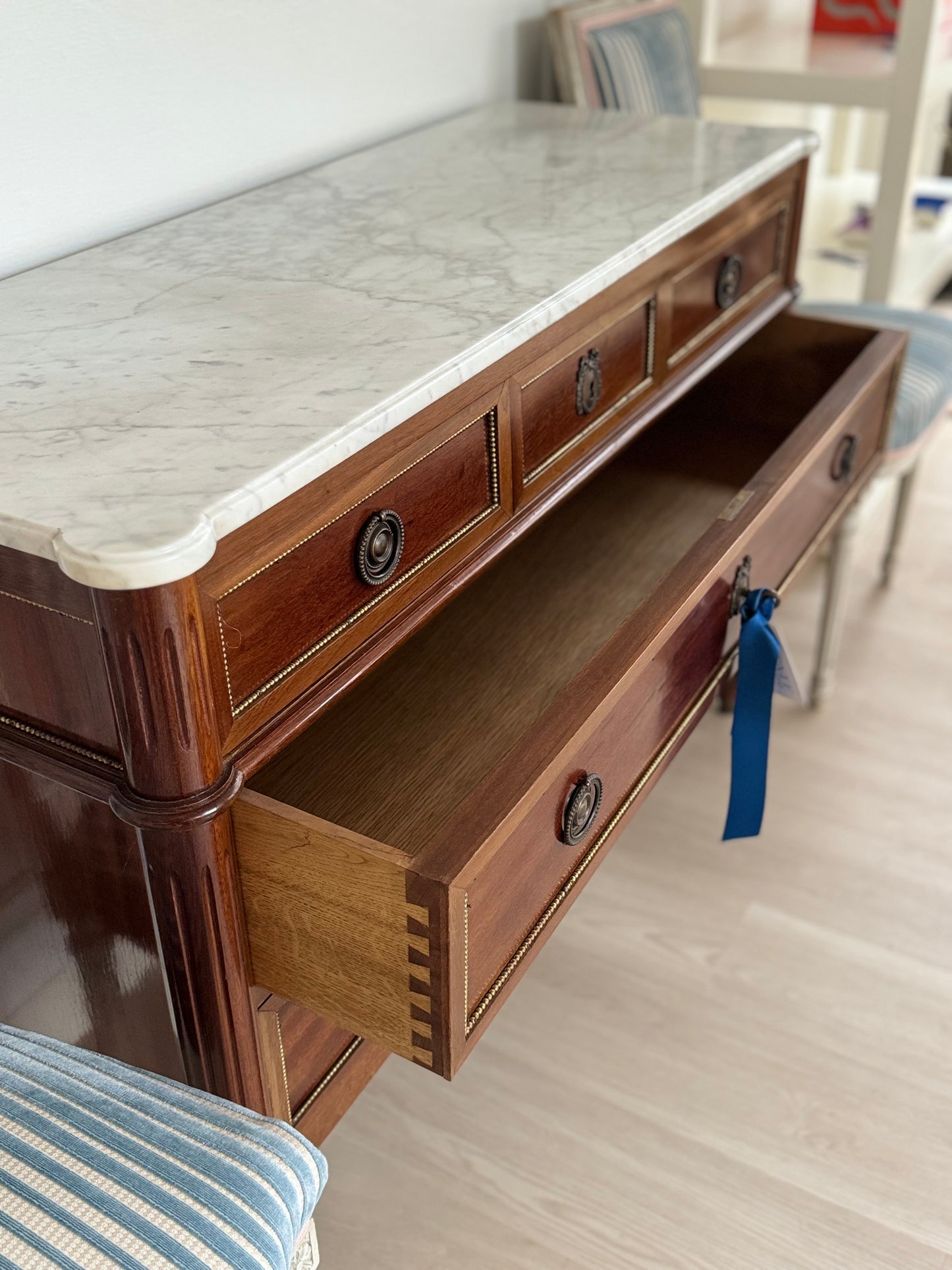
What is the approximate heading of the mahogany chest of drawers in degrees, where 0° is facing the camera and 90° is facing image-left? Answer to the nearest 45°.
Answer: approximately 315°

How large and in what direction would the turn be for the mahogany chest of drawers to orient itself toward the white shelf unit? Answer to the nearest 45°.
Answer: approximately 90° to its left

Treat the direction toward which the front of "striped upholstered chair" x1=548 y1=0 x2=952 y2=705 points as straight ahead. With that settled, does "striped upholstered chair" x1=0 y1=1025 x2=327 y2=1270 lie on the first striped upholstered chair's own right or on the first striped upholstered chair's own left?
on the first striped upholstered chair's own right

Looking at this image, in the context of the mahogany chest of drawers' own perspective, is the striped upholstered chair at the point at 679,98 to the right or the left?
on its left

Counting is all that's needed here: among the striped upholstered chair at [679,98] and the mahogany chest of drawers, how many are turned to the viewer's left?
0
